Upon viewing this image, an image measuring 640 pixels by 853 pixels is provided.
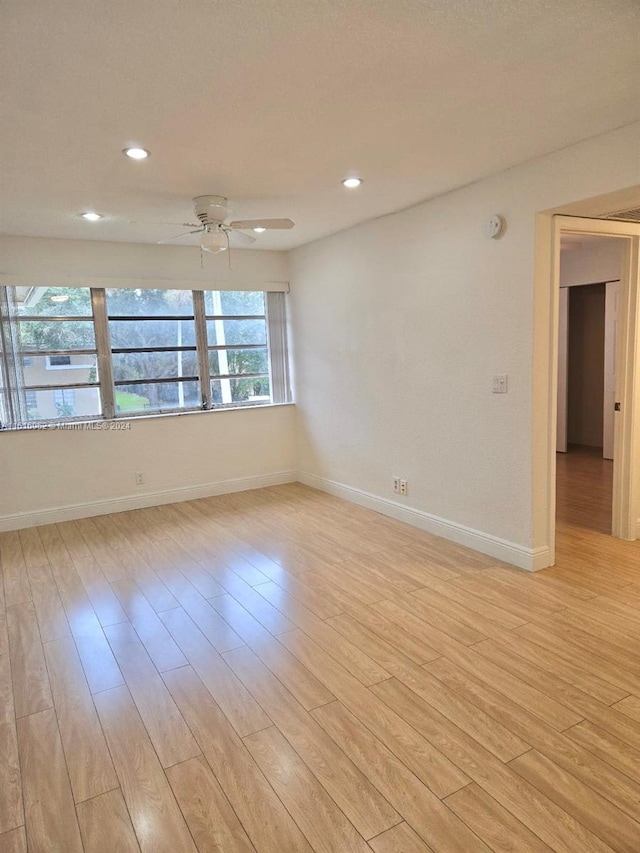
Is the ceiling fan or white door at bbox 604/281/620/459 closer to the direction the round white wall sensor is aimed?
the ceiling fan

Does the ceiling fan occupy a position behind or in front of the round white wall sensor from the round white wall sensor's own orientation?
in front

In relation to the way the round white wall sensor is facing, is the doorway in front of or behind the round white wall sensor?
behind

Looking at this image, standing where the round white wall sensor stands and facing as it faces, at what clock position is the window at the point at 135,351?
The window is roughly at 2 o'clock from the round white wall sensor.

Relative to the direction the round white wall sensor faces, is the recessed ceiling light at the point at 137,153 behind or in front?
in front

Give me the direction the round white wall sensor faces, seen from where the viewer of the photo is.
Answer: facing the viewer and to the left of the viewer

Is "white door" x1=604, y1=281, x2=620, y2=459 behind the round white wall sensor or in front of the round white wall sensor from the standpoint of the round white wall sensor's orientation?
behind
